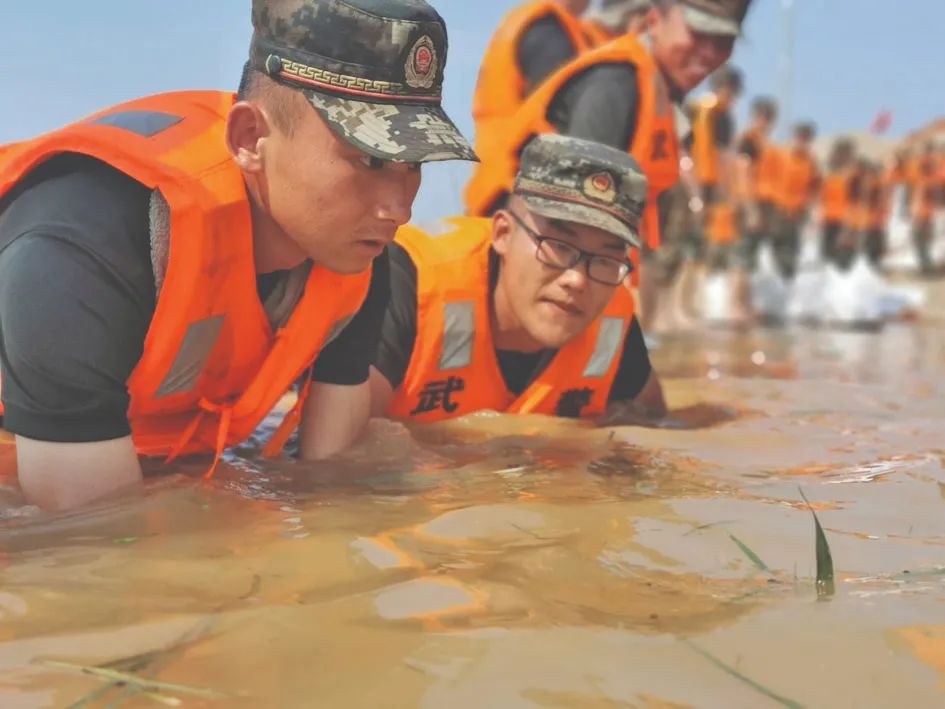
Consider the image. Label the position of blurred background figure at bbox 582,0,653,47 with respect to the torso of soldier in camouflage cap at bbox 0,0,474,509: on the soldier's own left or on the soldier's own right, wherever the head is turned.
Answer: on the soldier's own left

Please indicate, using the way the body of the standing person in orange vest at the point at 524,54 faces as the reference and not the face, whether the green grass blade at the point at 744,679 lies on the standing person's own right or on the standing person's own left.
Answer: on the standing person's own right

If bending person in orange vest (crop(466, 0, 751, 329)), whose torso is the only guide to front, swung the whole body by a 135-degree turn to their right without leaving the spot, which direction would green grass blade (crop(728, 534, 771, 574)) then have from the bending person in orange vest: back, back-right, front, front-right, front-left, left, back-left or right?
left

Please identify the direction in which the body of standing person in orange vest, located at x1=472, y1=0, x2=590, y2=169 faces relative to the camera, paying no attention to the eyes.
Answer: to the viewer's right

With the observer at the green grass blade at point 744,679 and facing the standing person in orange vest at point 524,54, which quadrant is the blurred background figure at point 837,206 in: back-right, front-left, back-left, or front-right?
front-right

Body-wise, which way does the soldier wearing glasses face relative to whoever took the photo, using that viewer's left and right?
facing the viewer and to the right of the viewer

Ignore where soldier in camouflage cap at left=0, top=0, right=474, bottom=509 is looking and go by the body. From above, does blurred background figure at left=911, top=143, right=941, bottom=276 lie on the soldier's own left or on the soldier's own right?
on the soldier's own left

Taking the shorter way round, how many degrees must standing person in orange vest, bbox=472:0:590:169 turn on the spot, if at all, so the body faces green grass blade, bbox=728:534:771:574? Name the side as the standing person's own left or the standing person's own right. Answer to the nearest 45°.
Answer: approximately 90° to the standing person's own right
